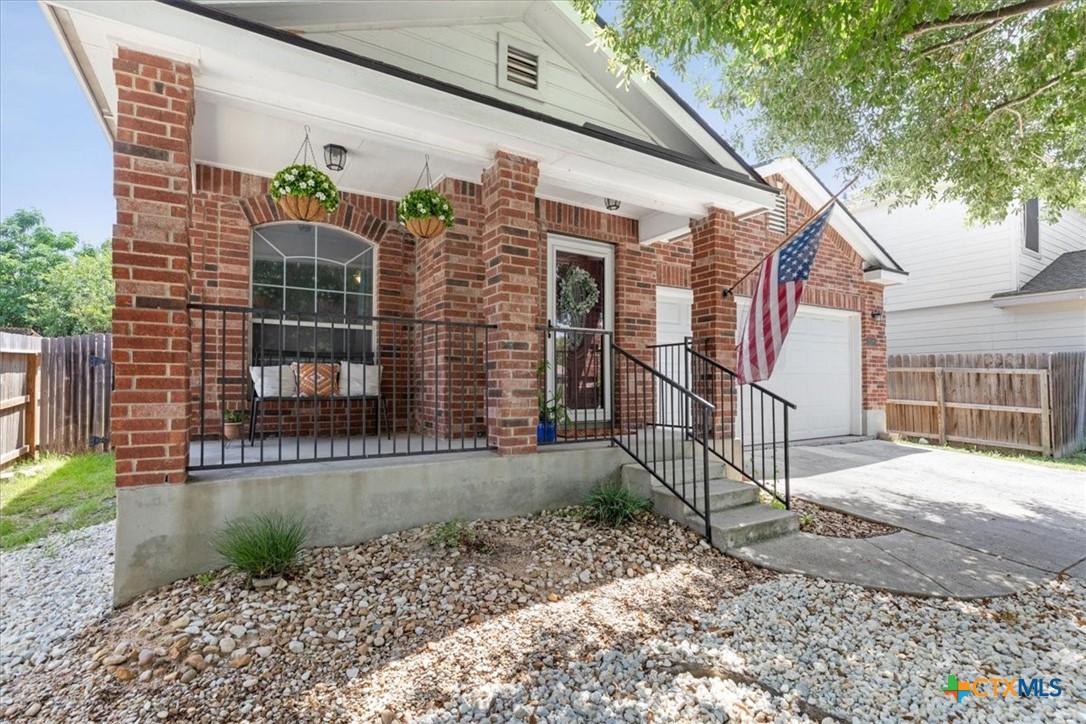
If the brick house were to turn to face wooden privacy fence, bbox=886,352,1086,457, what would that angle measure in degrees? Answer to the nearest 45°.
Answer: approximately 45° to its left

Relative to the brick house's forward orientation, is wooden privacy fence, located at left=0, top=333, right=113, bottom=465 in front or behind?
behind

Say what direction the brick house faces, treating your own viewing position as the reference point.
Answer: facing the viewer and to the right of the viewer

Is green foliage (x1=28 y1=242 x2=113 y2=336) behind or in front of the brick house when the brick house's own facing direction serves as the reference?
behind

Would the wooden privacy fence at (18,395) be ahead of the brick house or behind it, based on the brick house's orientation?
behind

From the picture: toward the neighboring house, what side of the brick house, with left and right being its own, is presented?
left
